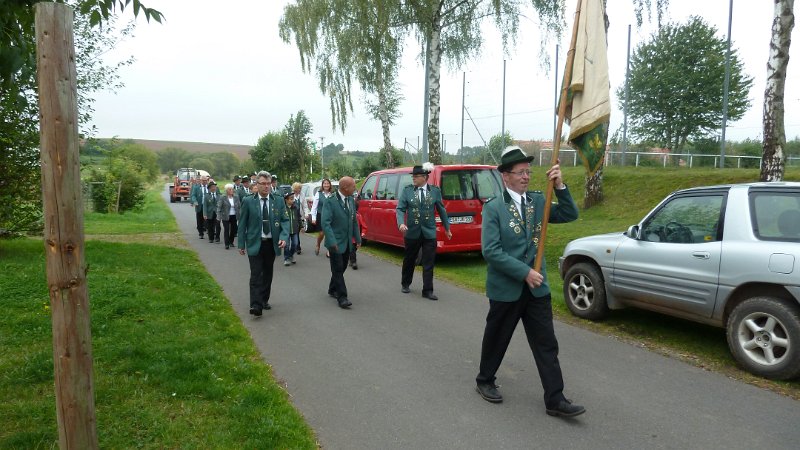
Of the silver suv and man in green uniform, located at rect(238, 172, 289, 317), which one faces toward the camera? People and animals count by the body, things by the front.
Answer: the man in green uniform

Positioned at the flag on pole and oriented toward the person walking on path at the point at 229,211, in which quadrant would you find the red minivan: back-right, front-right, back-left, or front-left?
front-right

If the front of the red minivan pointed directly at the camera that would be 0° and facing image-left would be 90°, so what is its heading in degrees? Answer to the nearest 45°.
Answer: approximately 135°

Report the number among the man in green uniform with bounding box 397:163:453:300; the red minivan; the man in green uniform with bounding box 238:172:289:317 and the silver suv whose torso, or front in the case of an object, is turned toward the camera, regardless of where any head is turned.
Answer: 2

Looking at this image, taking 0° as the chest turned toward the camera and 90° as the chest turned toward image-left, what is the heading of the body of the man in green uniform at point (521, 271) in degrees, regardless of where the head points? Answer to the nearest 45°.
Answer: approximately 315°

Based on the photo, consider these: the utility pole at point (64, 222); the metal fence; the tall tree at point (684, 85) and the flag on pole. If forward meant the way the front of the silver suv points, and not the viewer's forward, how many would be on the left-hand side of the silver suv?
2

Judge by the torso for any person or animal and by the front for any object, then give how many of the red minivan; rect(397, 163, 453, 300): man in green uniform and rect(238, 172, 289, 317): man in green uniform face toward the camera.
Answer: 2

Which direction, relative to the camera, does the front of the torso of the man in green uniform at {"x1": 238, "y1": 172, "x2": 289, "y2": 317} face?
toward the camera

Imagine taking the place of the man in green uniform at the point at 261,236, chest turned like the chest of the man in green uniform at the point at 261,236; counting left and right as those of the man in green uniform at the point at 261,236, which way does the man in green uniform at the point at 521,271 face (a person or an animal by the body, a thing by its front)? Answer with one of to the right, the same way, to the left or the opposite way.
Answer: the same way

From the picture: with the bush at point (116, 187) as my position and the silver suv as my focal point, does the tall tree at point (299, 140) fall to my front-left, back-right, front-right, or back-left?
back-left

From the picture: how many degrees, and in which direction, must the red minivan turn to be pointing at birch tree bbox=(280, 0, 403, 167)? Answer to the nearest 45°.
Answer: approximately 45° to its right

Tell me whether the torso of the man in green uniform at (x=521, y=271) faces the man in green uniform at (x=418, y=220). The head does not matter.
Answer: no

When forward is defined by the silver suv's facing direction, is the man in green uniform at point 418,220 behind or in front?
in front

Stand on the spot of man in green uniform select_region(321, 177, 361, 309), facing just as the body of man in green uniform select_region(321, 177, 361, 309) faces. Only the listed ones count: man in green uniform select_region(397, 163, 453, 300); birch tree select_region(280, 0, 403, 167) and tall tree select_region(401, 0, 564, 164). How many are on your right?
0

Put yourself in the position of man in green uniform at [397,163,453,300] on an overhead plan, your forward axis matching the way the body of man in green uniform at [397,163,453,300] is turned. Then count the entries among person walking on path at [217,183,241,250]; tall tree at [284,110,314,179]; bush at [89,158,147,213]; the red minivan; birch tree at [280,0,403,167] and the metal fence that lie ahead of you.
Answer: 0
